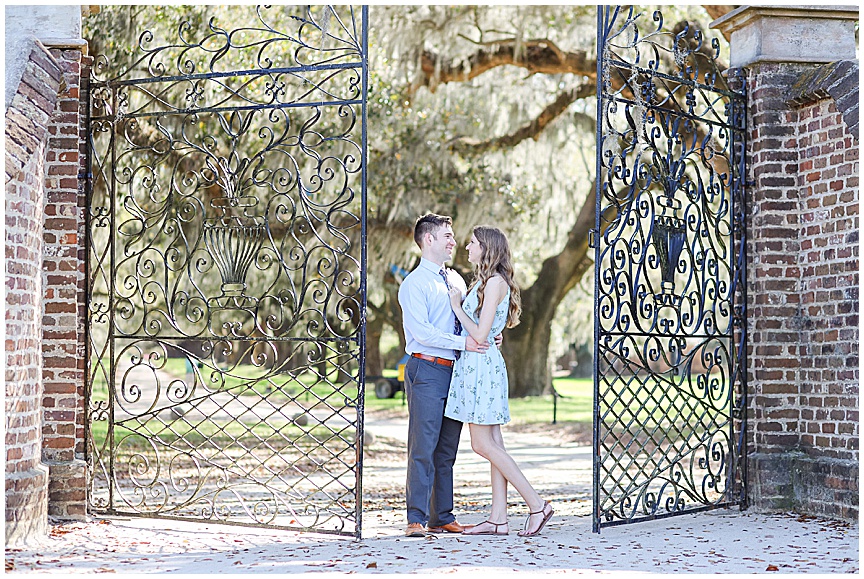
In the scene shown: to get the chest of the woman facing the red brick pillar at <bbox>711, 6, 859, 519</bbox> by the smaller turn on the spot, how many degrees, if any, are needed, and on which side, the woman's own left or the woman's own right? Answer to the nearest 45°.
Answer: approximately 135° to the woman's own right

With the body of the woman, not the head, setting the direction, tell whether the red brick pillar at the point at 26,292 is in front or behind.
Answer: in front

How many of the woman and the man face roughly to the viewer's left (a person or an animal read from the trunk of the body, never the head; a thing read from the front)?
1

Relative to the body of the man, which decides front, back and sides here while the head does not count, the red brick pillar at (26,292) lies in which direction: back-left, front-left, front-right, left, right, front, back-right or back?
back-right

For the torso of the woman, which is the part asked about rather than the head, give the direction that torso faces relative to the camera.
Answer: to the viewer's left

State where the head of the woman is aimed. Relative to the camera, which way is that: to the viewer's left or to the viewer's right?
to the viewer's left

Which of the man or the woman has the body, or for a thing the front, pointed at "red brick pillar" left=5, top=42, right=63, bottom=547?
the woman

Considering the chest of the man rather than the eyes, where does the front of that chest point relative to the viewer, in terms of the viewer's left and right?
facing the viewer and to the right of the viewer

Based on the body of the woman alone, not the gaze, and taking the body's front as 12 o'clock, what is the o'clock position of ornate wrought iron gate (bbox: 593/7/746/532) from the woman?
The ornate wrought iron gate is roughly at 5 o'clock from the woman.

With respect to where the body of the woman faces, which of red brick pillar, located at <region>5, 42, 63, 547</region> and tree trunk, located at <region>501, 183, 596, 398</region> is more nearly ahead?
the red brick pillar

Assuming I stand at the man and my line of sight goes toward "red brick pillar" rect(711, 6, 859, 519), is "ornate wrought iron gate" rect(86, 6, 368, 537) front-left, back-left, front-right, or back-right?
back-left

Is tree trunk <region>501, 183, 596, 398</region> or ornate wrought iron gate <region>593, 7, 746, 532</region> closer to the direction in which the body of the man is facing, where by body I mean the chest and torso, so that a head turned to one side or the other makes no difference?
the ornate wrought iron gate

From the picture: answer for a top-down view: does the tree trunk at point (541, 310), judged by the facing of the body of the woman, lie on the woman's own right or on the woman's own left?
on the woman's own right
